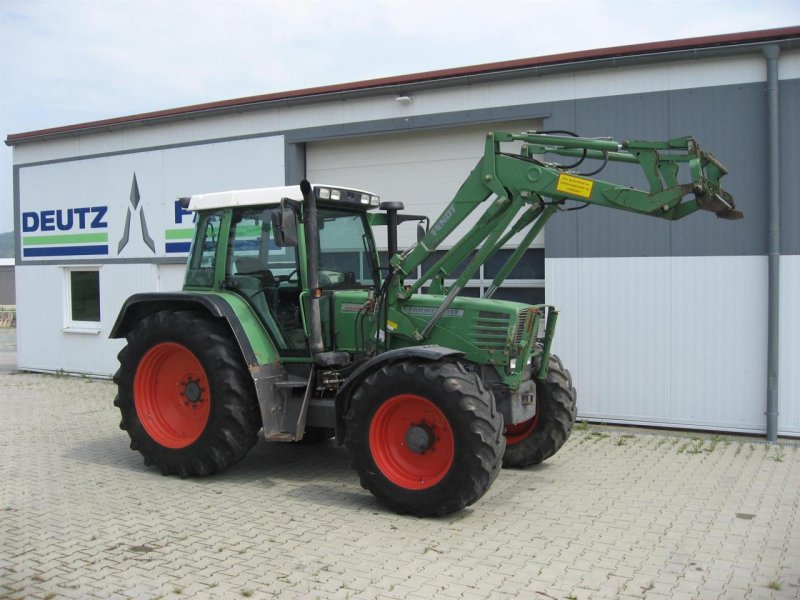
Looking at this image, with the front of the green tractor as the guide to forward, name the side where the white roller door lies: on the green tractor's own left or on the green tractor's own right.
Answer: on the green tractor's own left

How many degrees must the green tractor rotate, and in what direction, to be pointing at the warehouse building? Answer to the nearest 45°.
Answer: approximately 90° to its left

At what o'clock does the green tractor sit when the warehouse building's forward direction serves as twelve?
The green tractor is roughly at 12 o'clock from the warehouse building.

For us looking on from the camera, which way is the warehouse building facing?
facing the viewer and to the left of the viewer

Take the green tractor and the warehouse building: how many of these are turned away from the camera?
0

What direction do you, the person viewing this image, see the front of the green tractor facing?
facing the viewer and to the right of the viewer

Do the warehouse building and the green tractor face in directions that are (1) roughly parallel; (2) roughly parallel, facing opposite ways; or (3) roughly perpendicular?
roughly perpendicular
